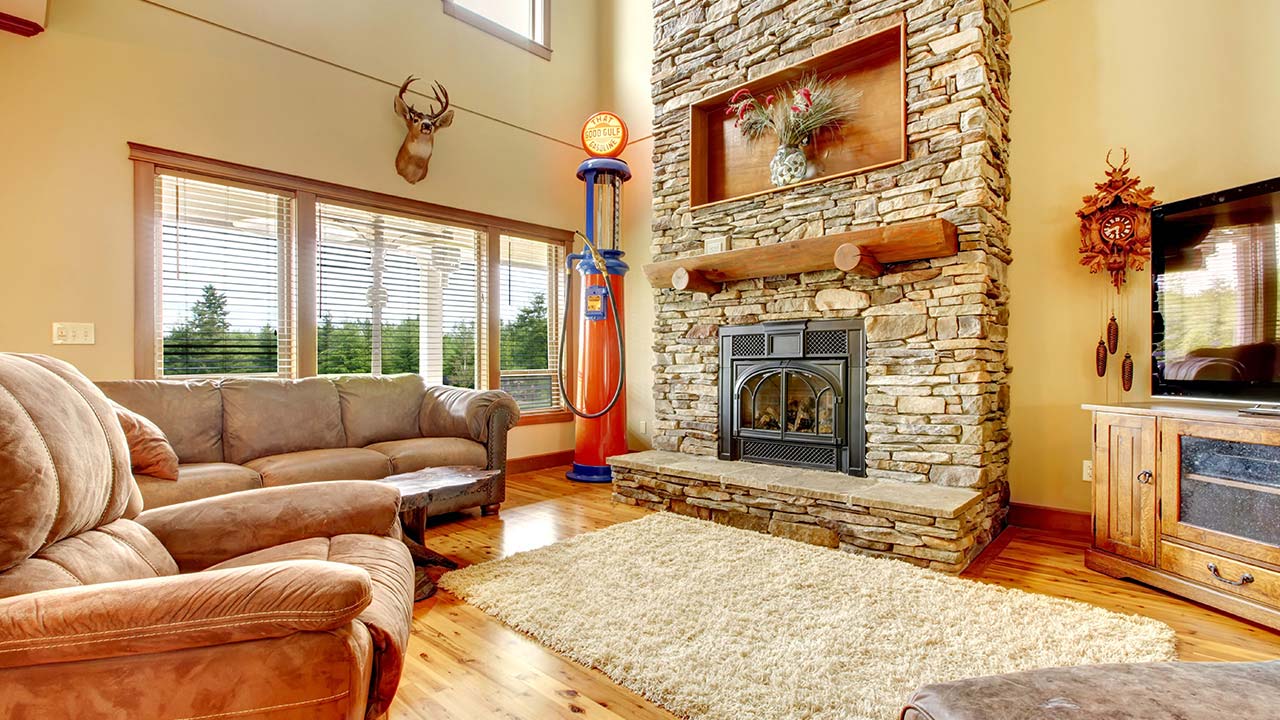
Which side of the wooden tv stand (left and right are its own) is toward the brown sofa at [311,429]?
front

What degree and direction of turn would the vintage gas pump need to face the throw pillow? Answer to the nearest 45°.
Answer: approximately 45° to its right

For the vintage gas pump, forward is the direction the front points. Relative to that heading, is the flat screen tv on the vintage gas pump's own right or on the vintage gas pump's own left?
on the vintage gas pump's own left

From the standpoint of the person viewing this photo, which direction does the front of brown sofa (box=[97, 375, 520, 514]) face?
facing the viewer and to the right of the viewer

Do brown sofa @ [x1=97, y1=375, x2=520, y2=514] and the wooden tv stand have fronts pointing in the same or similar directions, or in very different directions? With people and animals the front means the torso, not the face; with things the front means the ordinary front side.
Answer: very different directions

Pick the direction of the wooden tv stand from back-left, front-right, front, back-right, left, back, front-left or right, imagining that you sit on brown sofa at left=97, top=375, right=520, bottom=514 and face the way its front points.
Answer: front

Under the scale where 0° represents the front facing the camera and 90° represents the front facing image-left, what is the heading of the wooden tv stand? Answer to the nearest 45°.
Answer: approximately 45°

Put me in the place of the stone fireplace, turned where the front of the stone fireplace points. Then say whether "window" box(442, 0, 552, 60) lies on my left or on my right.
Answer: on my right

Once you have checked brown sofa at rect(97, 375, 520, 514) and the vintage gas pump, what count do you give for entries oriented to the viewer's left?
0

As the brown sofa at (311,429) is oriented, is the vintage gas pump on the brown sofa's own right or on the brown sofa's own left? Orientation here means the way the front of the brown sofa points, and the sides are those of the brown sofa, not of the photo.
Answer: on the brown sofa's own left

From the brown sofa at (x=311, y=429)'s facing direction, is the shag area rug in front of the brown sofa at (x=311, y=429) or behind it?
in front

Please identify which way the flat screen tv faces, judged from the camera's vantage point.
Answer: facing the viewer and to the left of the viewer

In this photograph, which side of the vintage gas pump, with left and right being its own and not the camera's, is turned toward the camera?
front
